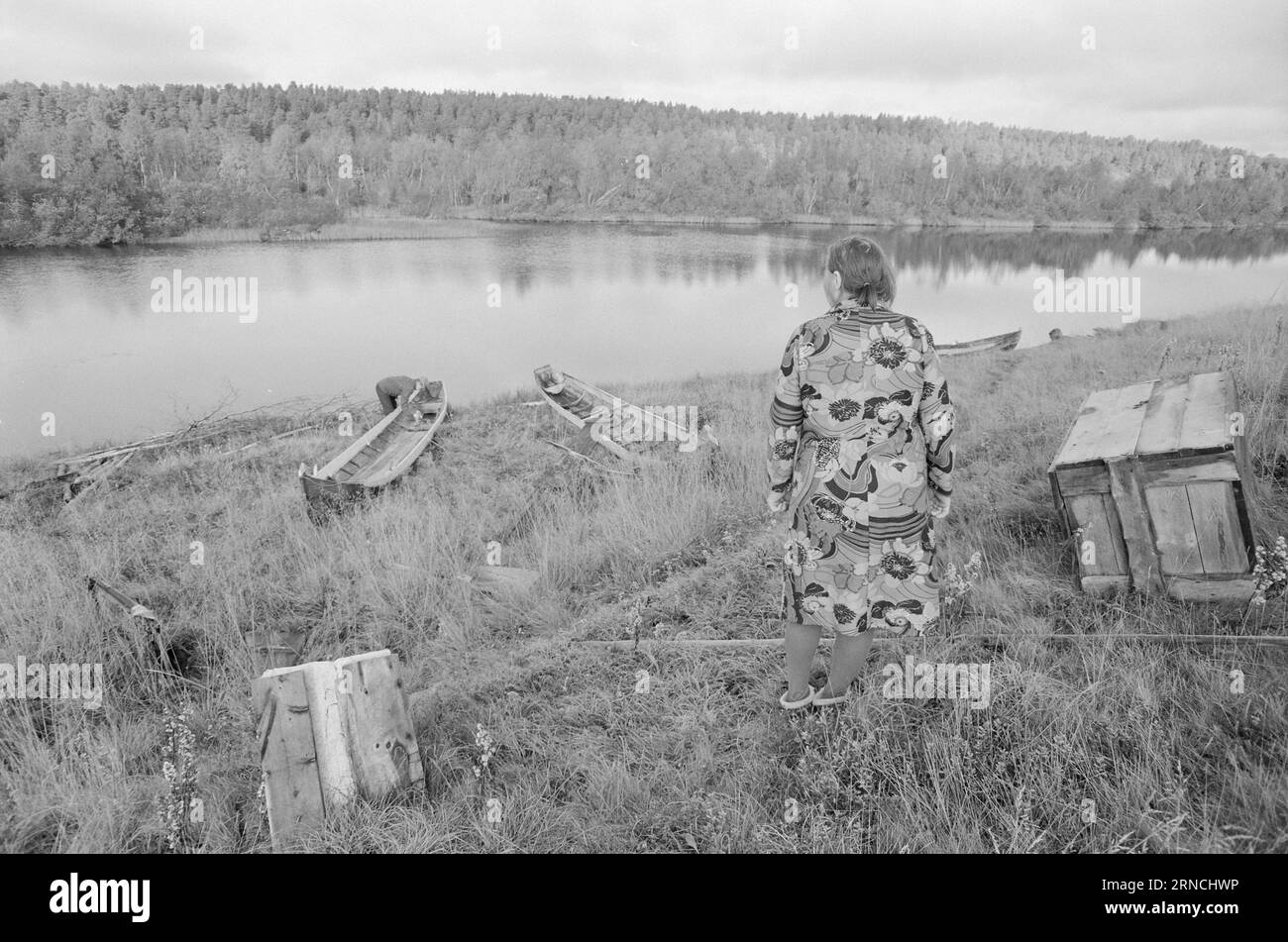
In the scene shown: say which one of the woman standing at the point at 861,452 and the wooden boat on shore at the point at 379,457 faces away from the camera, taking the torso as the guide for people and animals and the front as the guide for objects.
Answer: the woman standing

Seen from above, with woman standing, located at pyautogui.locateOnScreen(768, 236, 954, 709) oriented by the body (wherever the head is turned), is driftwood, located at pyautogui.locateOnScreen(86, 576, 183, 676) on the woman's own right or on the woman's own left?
on the woman's own left

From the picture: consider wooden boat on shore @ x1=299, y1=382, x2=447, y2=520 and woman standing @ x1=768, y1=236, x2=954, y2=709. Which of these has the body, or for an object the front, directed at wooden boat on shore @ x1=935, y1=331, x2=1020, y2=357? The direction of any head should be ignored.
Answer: the woman standing

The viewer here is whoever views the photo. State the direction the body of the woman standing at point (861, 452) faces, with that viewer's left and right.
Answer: facing away from the viewer

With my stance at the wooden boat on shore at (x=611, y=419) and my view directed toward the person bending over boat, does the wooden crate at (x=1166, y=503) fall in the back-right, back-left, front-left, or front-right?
back-left

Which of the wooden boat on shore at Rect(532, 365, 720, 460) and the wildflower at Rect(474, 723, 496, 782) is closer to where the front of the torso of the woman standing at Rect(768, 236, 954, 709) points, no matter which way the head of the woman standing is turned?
the wooden boat on shore

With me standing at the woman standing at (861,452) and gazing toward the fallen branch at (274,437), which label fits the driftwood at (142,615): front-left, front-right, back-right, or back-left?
front-left

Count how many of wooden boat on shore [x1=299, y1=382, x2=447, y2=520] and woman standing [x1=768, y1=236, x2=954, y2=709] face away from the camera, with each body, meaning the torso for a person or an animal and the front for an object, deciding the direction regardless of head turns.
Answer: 1

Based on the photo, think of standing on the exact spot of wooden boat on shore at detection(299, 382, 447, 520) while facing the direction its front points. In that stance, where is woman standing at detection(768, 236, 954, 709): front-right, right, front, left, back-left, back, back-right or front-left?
front-left
